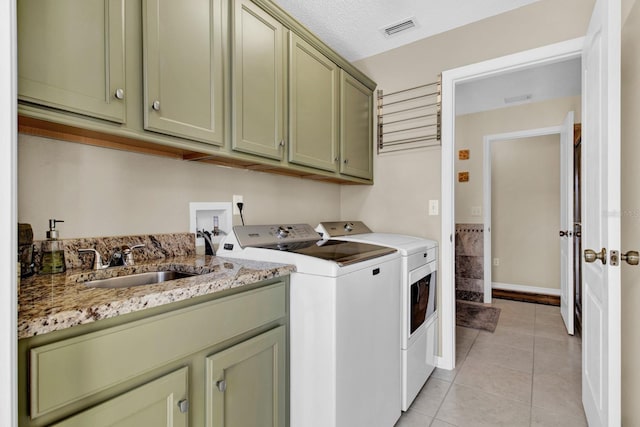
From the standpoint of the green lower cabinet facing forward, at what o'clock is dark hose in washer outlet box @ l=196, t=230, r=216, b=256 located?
The dark hose in washer outlet box is roughly at 8 o'clock from the green lower cabinet.

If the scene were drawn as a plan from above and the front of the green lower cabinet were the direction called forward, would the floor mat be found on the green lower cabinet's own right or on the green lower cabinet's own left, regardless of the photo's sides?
on the green lower cabinet's own left

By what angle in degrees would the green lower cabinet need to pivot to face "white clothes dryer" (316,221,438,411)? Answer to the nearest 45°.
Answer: approximately 45° to its left

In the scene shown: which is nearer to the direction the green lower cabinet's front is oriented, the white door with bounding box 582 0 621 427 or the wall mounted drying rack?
the white door

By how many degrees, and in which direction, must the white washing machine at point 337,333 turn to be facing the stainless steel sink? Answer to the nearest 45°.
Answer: approximately 135° to its right

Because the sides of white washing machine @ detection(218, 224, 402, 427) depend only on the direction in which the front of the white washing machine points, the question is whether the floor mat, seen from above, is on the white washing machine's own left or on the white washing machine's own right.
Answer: on the white washing machine's own left

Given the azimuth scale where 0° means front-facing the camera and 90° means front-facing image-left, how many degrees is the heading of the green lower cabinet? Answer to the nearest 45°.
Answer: approximately 315°

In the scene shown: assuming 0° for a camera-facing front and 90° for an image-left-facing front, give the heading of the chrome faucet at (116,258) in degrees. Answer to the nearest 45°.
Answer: approximately 315°
